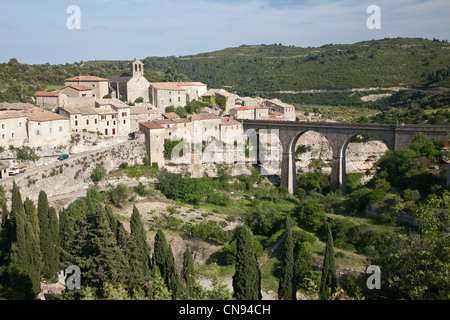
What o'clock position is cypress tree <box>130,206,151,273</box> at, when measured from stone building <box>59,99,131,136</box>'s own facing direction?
The cypress tree is roughly at 12 o'clock from the stone building.

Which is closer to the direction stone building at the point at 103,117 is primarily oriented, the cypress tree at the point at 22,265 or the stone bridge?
the cypress tree

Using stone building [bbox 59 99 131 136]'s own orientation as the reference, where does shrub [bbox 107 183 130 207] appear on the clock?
The shrub is roughly at 12 o'clock from the stone building.

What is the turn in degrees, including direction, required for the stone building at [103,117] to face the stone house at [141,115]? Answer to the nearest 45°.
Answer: approximately 135° to its left

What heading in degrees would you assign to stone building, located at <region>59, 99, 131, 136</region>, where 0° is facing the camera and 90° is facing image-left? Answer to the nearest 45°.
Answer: approximately 0°

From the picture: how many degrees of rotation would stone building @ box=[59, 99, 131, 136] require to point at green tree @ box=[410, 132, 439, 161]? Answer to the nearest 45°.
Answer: approximately 45° to its left

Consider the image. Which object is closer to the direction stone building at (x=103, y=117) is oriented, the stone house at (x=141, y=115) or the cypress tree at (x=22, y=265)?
the cypress tree

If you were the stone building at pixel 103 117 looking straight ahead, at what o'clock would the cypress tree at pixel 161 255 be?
The cypress tree is roughly at 12 o'clock from the stone building.

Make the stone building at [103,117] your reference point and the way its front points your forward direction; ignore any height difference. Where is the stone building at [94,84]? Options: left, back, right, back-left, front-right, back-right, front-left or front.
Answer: back

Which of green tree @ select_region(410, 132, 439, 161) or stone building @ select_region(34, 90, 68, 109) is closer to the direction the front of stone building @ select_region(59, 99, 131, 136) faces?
the green tree

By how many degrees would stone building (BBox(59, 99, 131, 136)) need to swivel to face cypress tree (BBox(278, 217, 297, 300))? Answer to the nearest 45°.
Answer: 0° — it already faces it

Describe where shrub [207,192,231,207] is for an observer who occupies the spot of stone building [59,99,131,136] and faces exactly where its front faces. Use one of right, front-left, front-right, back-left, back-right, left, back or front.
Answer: front-left

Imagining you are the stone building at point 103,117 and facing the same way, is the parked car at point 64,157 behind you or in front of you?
in front
